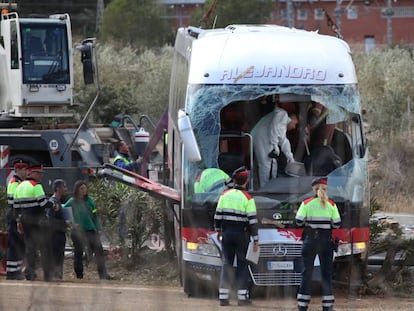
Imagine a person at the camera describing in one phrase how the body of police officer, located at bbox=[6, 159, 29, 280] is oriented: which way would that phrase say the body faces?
to the viewer's right

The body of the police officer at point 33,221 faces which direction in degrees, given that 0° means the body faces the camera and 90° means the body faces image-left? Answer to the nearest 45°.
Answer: approximately 225°

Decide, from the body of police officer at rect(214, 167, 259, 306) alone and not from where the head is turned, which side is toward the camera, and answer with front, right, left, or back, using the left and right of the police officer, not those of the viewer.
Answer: back

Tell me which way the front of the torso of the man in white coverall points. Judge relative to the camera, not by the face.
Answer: to the viewer's right

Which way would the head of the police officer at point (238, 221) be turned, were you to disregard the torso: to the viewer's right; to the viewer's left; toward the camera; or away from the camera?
away from the camera

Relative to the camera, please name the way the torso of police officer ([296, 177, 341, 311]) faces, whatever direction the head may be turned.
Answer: away from the camera

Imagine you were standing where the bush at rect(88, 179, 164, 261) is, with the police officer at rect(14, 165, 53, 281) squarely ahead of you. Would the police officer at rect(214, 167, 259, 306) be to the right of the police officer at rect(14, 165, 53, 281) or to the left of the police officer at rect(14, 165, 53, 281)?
left

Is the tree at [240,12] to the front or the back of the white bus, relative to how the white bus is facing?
to the back

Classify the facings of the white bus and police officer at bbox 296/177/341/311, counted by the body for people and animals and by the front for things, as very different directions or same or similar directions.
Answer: very different directions

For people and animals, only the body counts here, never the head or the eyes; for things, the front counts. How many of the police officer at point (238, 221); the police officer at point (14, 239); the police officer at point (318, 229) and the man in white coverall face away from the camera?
2
